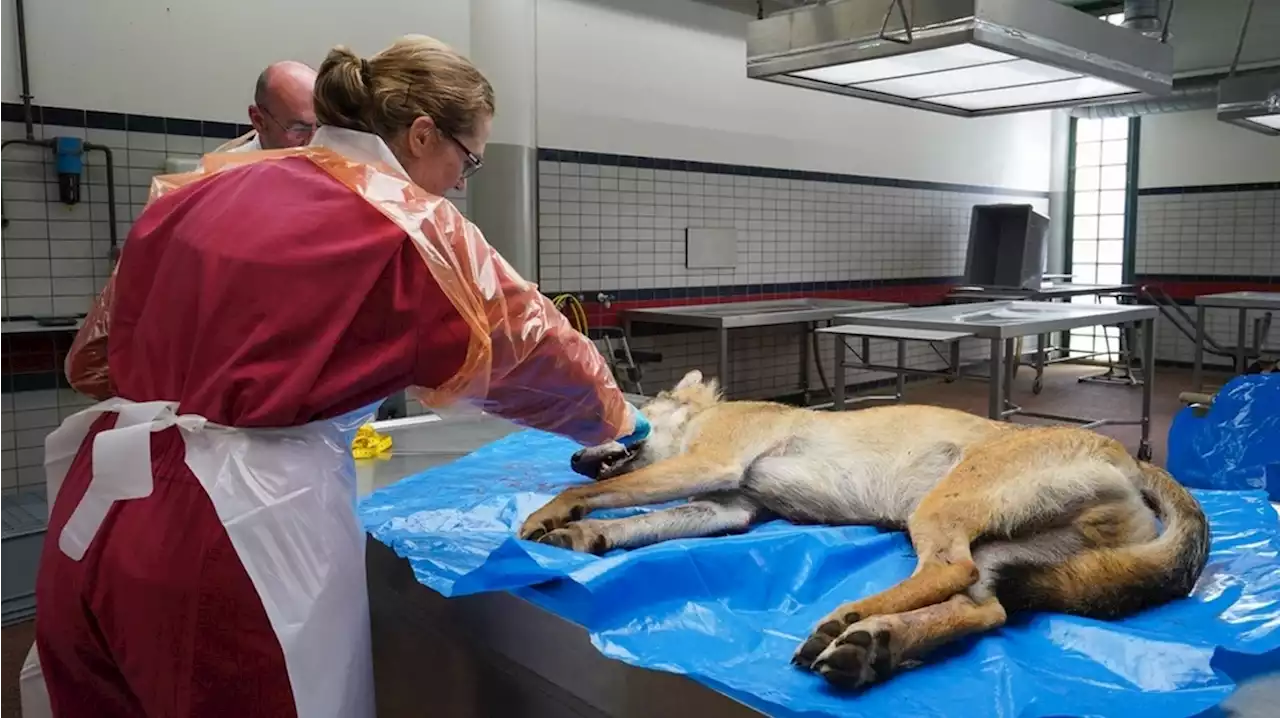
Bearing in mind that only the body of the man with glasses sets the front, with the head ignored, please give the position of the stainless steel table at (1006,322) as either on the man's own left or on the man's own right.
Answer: on the man's own left

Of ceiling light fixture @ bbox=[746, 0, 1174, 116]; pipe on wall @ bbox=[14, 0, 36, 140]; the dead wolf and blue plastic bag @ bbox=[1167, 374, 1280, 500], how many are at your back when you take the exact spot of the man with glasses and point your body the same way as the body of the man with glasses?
1

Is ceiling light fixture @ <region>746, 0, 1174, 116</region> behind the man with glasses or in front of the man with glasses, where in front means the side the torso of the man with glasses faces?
in front

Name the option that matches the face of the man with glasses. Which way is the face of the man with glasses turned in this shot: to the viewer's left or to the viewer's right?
to the viewer's right

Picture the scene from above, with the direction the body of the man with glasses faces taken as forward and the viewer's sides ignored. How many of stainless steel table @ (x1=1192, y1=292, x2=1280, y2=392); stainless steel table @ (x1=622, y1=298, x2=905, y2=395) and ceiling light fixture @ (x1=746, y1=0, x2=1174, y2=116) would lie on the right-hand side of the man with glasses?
0

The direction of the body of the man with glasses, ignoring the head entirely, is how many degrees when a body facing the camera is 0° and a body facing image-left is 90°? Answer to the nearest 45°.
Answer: approximately 315°

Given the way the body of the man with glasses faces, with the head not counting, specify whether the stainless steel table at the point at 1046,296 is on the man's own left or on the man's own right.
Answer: on the man's own left

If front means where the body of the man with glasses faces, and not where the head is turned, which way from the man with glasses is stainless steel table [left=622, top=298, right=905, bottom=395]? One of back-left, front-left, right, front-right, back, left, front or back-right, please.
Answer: left

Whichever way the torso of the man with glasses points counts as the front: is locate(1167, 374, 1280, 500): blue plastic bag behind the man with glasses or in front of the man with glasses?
in front

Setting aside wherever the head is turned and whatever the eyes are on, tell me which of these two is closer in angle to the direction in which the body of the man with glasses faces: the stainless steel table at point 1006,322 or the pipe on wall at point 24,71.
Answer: the stainless steel table

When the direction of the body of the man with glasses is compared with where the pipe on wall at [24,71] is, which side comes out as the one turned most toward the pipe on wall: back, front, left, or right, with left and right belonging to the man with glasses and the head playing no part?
back

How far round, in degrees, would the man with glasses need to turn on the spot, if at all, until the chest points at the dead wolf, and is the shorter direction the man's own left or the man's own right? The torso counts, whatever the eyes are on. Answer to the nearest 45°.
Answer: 0° — they already face it

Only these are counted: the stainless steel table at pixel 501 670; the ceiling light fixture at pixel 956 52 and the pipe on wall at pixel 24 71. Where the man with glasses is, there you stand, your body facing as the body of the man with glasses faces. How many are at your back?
1

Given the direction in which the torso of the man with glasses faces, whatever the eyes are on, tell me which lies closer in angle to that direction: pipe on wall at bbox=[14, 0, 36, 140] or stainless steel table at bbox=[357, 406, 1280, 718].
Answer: the stainless steel table
